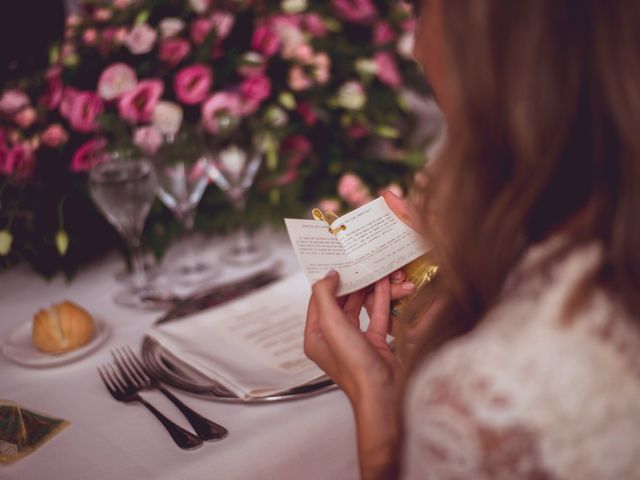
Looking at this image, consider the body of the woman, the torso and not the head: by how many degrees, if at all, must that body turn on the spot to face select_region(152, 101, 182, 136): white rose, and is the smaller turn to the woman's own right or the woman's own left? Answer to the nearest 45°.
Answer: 0° — they already face it

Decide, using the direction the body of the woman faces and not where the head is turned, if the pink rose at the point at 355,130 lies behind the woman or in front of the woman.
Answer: in front

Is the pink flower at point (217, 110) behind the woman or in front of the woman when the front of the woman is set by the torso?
in front

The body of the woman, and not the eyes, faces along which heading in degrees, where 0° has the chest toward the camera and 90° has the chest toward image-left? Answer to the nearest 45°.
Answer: approximately 135°

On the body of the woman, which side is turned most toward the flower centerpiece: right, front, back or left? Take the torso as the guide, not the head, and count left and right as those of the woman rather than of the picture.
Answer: front

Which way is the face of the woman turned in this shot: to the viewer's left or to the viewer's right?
to the viewer's left

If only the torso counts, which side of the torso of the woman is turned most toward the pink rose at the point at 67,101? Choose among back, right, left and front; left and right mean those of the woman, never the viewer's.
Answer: front

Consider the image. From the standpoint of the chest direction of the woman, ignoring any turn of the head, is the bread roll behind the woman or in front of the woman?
in front
